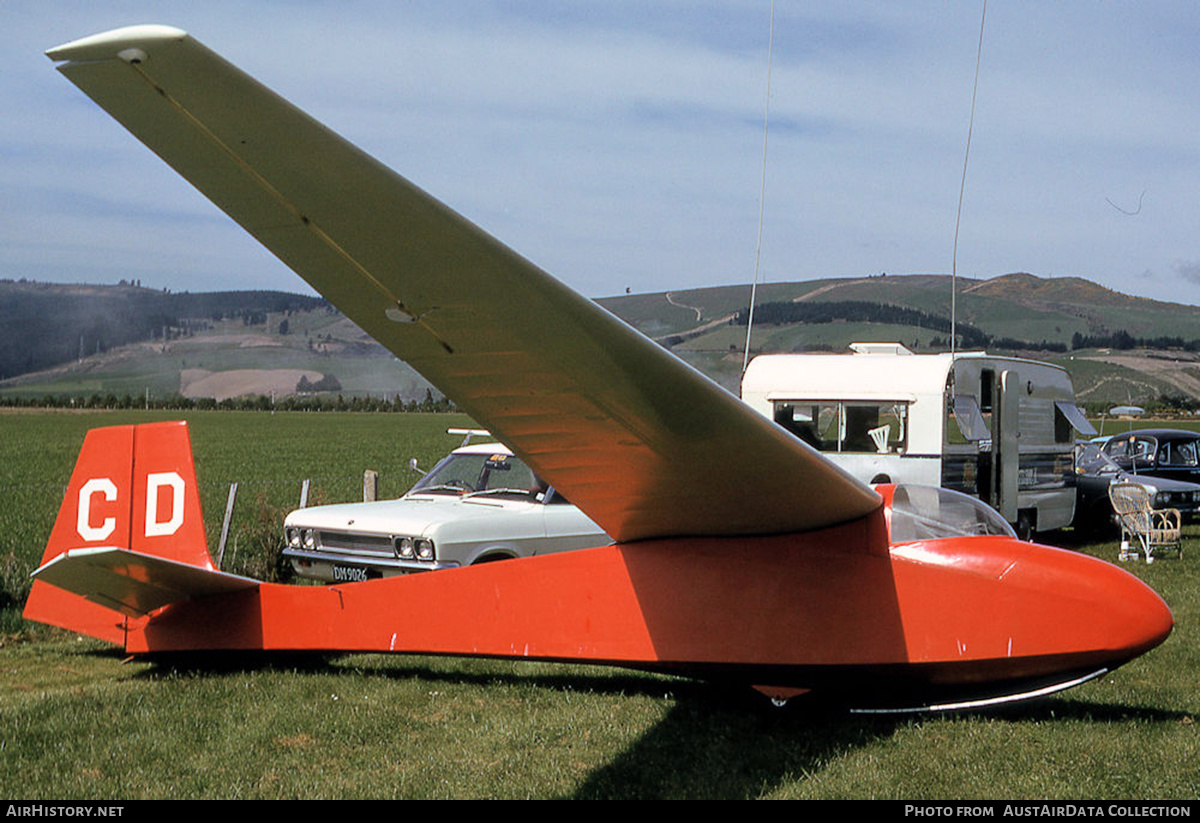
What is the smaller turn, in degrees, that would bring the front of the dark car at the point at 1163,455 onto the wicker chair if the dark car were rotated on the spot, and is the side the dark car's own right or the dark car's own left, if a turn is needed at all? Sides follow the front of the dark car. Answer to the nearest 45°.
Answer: approximately 45° to the dark car's own left

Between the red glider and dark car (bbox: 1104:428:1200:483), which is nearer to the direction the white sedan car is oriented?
the red glider

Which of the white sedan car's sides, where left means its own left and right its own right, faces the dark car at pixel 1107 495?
back

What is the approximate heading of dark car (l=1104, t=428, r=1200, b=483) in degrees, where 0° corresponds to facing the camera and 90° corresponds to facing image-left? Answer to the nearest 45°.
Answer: approximately 45°

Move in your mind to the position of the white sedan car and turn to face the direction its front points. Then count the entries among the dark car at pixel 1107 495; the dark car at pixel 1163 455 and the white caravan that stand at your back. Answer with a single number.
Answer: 3

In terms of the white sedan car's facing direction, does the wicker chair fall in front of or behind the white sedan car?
behind

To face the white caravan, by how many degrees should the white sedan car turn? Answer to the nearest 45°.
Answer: approximately 180°
